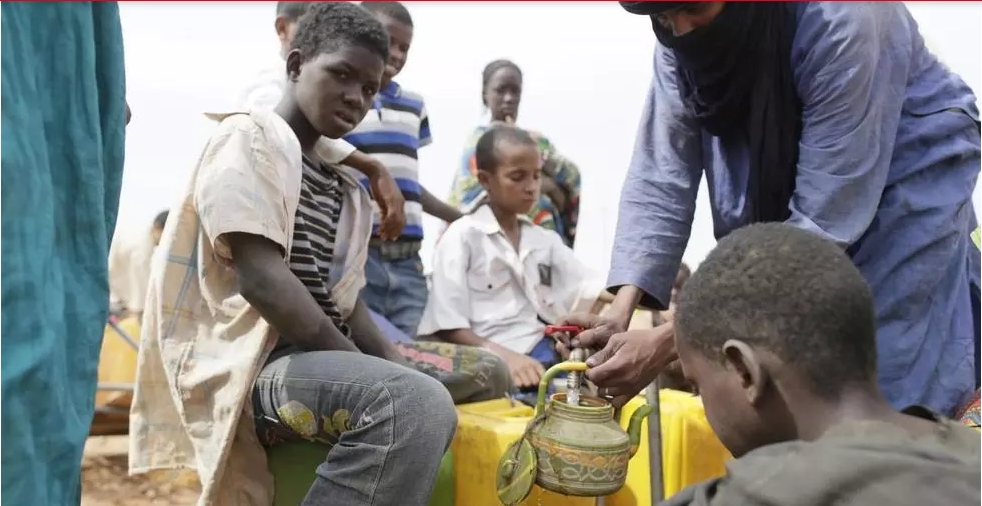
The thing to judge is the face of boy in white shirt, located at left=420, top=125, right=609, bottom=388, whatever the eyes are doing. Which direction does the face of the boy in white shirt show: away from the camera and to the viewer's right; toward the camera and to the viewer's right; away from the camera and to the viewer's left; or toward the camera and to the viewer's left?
toward the camera and to the viewer's right

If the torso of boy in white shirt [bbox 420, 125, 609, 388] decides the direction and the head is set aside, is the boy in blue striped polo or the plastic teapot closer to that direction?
the plastic teapot

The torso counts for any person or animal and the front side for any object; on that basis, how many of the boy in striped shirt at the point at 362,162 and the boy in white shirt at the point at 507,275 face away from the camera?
0

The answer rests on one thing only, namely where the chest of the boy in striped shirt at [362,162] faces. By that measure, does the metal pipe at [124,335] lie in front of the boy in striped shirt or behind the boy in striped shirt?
behind

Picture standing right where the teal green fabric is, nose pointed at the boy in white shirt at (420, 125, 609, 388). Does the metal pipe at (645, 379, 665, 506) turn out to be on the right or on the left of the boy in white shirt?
right

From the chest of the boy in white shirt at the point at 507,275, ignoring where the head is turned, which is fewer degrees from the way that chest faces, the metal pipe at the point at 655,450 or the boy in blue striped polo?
the metal pipe

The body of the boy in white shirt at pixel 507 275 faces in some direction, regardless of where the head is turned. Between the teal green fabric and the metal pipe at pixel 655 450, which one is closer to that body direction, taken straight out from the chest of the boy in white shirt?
the metal pipe

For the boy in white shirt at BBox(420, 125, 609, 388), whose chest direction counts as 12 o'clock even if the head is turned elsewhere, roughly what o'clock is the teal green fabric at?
The teal green fabric is roughly at 2 o'clock from the boy in white shirt.
